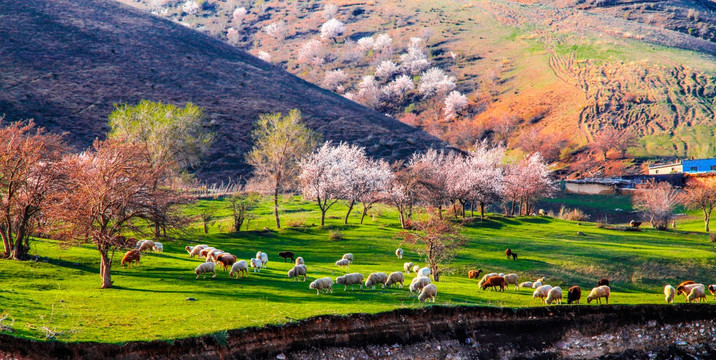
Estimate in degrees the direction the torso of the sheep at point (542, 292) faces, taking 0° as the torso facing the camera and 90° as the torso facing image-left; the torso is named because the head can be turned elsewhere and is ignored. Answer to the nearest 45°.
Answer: approximately 90°

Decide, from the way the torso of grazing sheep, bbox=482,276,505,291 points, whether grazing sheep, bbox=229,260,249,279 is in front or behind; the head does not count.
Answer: in front

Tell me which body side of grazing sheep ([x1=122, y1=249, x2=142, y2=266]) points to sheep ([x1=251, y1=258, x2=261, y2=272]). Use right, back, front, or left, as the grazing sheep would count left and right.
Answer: back

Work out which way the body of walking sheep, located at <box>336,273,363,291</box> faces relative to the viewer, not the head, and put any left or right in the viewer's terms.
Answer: facing to the left of the viewer

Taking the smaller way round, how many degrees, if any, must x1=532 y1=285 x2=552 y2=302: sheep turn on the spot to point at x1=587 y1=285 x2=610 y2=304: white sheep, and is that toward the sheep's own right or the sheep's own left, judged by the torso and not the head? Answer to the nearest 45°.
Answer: approximately 180°

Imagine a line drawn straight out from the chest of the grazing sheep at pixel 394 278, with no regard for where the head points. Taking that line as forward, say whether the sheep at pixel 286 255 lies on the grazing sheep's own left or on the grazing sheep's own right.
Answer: on the grazing sheep's own right

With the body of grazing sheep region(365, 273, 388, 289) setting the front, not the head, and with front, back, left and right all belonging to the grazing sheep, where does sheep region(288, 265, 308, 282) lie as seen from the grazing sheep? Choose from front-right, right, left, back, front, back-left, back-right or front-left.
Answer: front

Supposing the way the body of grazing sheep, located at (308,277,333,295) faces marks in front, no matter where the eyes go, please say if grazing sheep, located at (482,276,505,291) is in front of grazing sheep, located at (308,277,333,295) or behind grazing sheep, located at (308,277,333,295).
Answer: behind

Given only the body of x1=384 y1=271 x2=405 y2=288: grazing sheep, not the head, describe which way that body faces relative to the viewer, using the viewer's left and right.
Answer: facing to the left of the viewer

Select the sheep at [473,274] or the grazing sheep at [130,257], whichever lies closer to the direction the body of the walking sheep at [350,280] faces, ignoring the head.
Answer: the grazing sheep

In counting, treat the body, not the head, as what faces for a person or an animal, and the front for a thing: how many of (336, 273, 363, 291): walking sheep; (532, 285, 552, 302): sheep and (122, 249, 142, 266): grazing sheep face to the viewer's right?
0

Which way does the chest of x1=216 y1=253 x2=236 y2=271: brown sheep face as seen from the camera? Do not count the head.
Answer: to the viewer's left

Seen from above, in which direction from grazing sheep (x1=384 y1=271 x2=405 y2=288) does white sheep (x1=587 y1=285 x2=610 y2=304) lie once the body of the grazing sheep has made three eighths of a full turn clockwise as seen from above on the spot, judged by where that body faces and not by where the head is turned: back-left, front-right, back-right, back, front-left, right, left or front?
front-right

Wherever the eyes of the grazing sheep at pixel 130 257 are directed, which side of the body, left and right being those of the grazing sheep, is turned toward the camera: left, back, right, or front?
left
